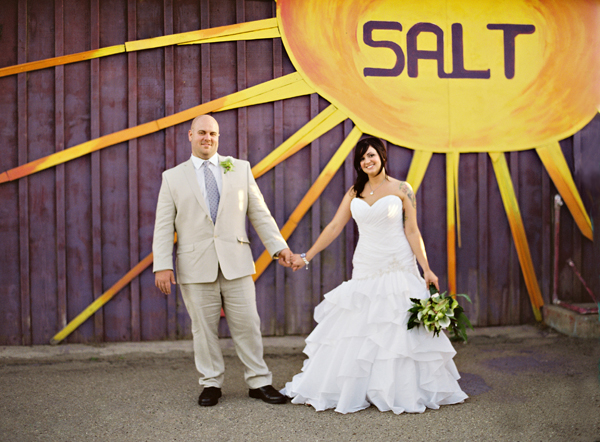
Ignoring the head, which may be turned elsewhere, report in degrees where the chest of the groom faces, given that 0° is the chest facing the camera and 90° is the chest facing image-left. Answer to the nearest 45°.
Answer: approximately 0°

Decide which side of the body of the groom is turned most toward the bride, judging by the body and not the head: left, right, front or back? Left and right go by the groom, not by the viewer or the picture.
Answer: left
